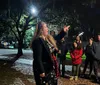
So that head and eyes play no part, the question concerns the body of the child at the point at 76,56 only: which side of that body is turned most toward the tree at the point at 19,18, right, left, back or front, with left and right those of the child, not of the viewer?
right

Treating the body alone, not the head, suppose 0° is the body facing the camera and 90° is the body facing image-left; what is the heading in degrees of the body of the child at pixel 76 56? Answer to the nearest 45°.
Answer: approximately 45°

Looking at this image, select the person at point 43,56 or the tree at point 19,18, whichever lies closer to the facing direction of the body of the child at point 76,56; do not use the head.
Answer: the person

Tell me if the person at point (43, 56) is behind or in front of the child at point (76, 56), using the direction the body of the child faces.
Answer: in front

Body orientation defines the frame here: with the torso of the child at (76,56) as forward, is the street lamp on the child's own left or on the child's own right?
on the child's own right
